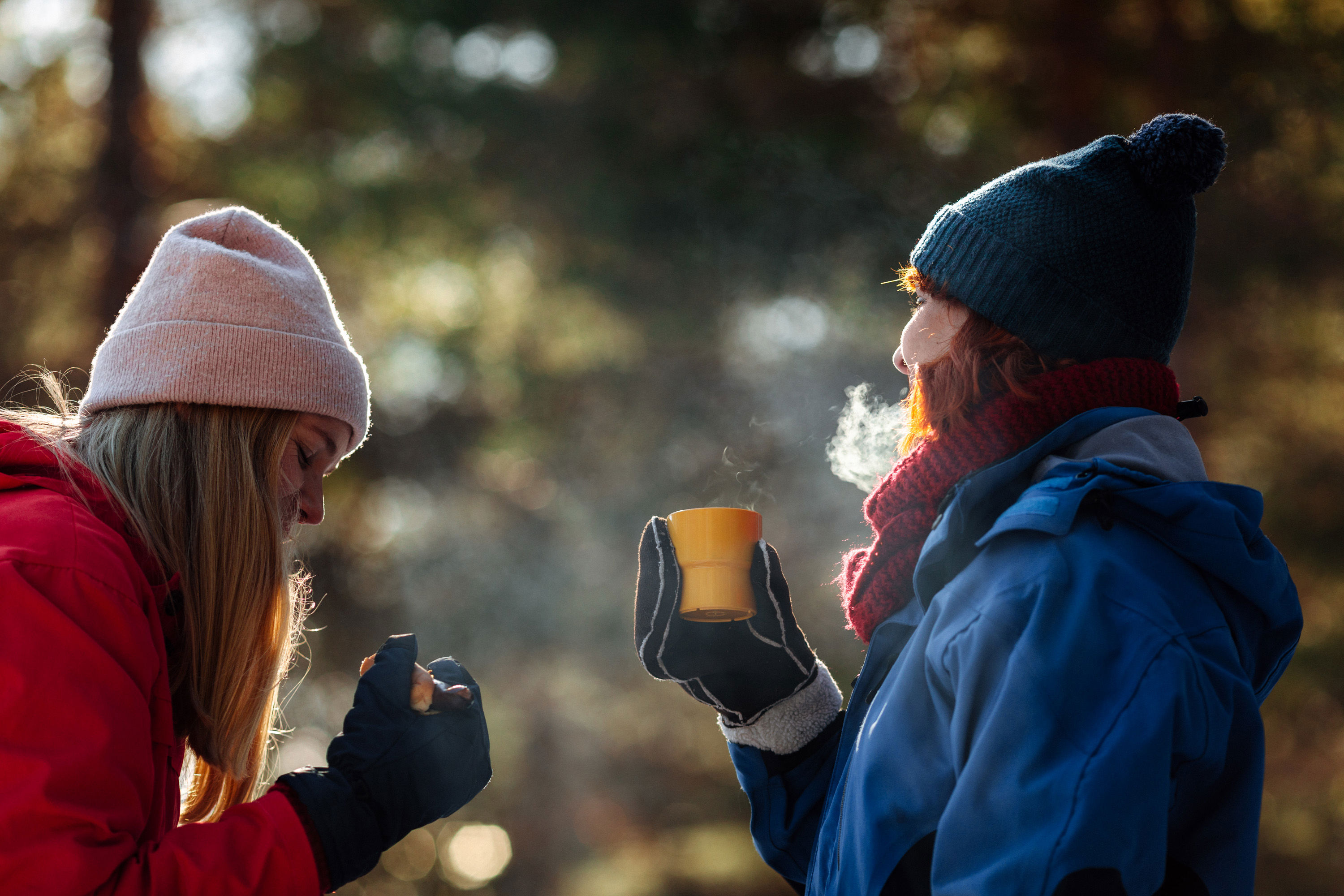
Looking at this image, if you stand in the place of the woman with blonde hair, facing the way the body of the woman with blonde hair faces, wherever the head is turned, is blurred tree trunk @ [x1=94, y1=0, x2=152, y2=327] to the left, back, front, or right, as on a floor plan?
left

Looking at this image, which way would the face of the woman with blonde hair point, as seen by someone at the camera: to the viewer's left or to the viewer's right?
to the viewer's right

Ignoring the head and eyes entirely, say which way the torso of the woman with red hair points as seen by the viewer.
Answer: to the viewer's left

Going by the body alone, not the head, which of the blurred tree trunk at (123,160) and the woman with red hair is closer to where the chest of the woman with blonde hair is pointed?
the woman with red hair

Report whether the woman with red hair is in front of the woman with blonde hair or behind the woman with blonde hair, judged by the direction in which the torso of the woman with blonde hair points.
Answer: in front

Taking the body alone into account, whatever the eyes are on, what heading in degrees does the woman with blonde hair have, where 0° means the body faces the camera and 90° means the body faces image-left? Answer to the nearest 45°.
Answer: approximately 270°

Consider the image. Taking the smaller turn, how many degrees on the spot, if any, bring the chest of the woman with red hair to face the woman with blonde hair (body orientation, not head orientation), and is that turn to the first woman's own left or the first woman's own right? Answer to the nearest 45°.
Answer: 0° — they already face them

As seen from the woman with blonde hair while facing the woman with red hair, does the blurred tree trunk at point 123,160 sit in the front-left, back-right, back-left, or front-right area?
back-left

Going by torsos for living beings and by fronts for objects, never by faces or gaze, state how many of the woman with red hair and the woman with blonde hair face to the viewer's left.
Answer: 1

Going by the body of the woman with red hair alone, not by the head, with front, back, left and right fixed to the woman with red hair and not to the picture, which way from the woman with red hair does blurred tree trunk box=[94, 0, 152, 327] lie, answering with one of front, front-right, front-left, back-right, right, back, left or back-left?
front-right

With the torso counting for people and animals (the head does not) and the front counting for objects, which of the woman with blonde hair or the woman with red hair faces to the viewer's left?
the woman with red hair
